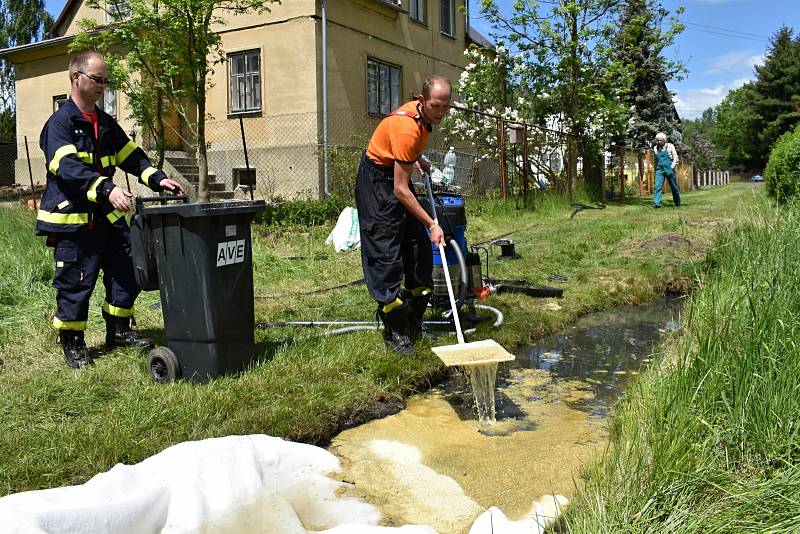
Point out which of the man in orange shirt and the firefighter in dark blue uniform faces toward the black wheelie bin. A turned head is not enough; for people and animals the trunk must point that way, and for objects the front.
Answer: the firefighter in dark blue uniform

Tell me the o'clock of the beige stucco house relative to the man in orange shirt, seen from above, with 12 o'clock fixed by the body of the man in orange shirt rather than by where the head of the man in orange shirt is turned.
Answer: The beige stucco house is roughly at 7 o'clock from the man in orange shirt.

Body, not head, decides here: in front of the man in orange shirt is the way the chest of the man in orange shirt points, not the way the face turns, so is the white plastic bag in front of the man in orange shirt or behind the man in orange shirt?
behind

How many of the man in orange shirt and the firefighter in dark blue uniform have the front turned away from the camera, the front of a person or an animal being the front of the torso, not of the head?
0

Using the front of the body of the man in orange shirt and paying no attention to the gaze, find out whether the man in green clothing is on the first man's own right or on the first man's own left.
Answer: on the first man's own left

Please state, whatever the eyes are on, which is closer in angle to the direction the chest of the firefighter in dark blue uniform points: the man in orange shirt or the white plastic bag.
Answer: the man in orange shirt

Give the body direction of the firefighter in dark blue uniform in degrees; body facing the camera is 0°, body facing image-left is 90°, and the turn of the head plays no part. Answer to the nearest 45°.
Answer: approximately 315°

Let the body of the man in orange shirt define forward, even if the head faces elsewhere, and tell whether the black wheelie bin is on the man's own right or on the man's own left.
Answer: on the man's own right

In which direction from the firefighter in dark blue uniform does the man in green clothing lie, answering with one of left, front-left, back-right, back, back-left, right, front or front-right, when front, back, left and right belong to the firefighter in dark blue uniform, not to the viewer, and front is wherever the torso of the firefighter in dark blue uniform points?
left

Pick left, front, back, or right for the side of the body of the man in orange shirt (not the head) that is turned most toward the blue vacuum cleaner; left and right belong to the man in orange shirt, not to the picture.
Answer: left

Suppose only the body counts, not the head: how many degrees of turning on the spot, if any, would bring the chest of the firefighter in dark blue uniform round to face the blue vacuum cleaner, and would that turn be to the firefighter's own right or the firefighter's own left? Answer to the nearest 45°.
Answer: approximately 45° to the firefighter's own left

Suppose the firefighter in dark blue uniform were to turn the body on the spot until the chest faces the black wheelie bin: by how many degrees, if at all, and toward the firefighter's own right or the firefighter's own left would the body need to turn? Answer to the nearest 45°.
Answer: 0° — they already face it

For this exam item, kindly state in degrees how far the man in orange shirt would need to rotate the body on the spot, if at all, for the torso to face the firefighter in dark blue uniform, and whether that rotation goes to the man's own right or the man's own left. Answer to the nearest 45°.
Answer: approximately 135° to the man's own right
